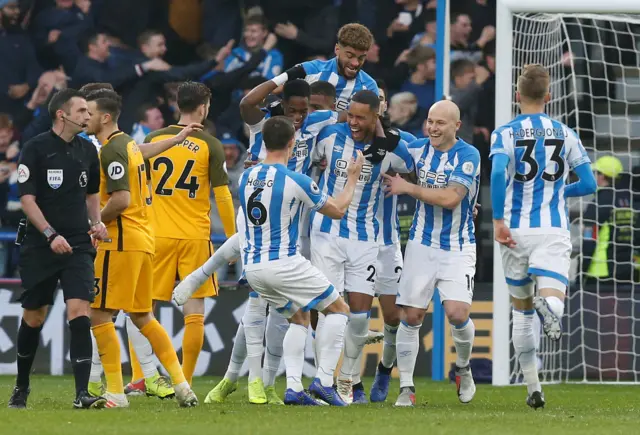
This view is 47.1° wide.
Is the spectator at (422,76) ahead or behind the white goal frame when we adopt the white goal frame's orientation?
behind

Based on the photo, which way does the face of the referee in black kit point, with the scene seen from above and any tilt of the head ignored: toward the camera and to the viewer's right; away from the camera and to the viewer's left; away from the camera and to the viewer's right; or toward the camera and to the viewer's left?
toward the camera and to the viewer's right

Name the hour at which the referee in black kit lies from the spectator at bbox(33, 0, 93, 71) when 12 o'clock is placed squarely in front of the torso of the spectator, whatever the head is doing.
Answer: The referee in black kit is roughly at 12 o'clock from the spectator.

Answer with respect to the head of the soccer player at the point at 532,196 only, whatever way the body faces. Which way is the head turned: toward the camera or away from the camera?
away from the camera

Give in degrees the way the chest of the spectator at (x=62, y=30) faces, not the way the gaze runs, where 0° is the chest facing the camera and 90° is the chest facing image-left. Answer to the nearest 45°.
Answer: approximately 0°

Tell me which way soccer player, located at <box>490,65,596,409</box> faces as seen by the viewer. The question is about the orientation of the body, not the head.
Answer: away from the camera

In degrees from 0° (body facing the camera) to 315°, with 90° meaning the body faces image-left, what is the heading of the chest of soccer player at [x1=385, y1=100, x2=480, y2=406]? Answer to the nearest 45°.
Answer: approximately 45°

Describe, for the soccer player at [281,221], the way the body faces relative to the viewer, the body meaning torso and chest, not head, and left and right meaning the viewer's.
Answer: facing away from the viewer and to the right of the viewer

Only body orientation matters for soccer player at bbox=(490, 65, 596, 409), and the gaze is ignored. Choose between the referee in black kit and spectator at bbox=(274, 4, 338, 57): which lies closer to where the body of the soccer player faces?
the spectator

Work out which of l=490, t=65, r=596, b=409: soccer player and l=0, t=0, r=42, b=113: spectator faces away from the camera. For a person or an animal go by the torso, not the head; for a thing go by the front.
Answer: the soccer player
